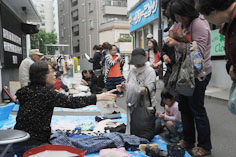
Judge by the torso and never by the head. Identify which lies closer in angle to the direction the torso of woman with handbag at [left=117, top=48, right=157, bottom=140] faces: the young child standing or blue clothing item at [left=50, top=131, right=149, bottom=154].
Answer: the blue clothing item

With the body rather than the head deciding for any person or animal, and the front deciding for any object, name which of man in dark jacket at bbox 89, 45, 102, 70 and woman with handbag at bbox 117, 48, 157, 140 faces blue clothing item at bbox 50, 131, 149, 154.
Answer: the woman with handbag

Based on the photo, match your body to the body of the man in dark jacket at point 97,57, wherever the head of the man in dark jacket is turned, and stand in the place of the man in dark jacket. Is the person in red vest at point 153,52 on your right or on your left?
on your left

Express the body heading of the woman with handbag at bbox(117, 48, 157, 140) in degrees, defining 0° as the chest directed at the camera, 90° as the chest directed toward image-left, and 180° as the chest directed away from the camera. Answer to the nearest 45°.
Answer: approximately 45°
